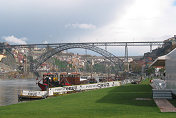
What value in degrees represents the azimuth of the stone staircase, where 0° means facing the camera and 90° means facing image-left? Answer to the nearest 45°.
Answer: approximately 0°
